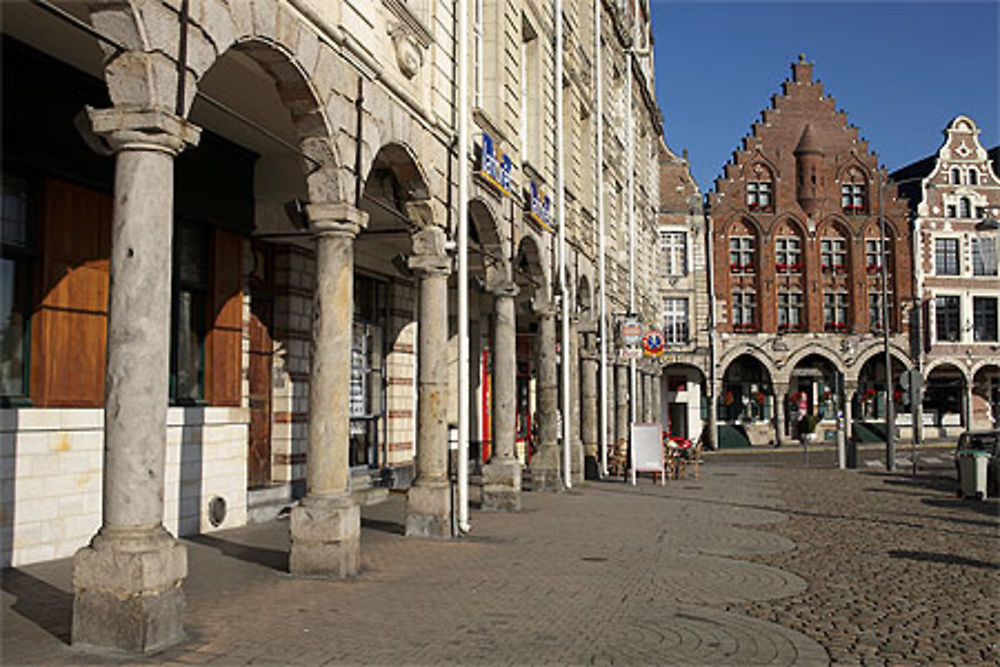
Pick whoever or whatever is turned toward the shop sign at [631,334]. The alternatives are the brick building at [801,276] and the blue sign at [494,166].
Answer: the brick building

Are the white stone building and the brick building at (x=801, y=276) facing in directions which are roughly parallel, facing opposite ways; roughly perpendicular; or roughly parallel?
roughly perpendicular

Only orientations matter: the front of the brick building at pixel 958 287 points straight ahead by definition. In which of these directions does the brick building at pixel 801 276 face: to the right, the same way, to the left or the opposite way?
the same way

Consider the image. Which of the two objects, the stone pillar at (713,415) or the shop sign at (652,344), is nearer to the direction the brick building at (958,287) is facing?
the shop sign

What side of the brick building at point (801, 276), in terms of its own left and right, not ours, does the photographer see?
front

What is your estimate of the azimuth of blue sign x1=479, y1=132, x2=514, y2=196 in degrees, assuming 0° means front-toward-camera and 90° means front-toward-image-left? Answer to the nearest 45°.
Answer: approximately 315°

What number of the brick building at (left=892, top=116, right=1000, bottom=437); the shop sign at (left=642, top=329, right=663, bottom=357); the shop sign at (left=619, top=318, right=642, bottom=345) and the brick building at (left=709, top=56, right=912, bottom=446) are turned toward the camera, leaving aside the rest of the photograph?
4

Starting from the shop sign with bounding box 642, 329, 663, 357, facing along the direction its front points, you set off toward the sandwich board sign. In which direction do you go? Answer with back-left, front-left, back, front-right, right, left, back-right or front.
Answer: front

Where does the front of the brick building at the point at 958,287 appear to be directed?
toward the camera

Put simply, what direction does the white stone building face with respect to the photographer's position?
facing the viewer and to the right of the viewer

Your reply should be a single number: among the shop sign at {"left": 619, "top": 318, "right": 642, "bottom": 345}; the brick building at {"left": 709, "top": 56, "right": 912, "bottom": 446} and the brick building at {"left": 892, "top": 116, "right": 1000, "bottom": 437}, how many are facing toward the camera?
3

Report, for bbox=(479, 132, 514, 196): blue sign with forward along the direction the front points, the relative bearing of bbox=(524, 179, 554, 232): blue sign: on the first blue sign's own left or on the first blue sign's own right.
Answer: on the first blue sign's own left

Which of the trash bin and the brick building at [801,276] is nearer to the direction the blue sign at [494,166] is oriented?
the trash bin
